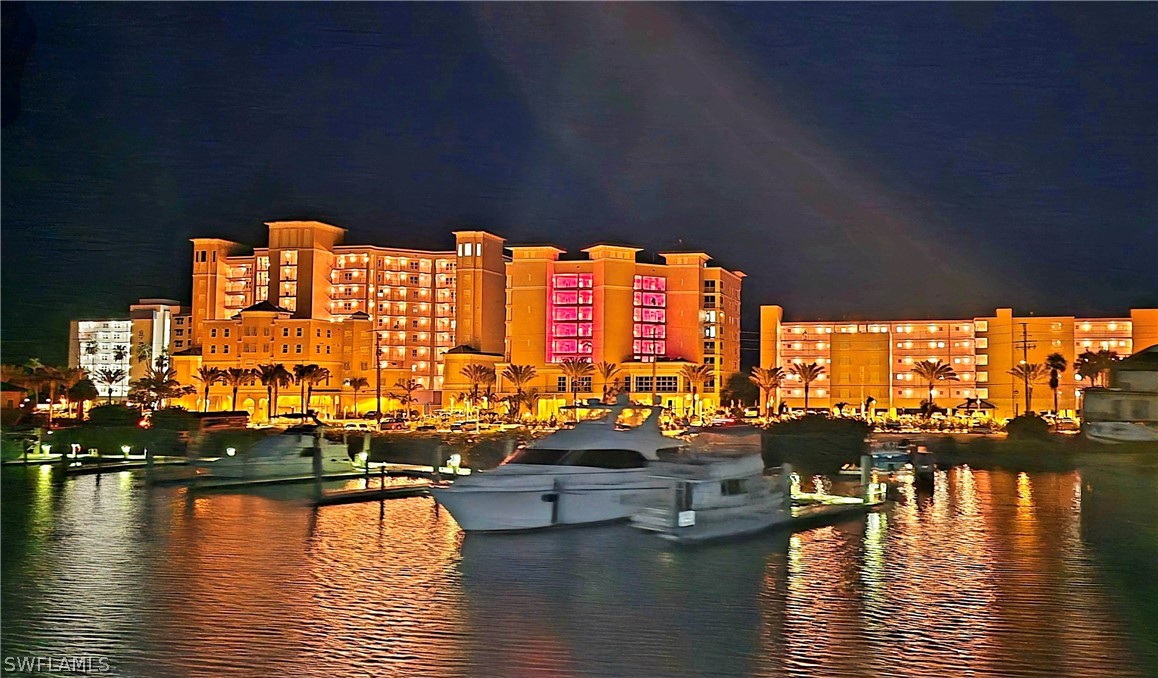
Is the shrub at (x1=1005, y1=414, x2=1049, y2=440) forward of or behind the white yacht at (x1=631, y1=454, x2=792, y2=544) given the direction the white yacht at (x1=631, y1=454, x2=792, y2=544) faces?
forward

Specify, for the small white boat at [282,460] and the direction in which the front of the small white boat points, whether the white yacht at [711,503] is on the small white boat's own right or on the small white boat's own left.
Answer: on the small white boat's own left

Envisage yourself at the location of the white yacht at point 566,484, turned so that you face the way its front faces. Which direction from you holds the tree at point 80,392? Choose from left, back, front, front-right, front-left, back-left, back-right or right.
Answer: right

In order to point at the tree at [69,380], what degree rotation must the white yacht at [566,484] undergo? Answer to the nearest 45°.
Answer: approximately 90° to its right

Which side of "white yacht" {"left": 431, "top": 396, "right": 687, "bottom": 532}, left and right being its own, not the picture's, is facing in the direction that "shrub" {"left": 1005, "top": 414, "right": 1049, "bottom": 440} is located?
back

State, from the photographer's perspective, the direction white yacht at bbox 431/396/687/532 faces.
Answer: facing the viewer and to the left of the viewer

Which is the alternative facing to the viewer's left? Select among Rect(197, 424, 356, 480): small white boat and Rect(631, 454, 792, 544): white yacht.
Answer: the small white boat

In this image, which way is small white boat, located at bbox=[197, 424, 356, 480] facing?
to the viewer's left

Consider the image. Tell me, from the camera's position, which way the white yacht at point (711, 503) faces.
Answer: facing away from the viewer and to the right of the viewer

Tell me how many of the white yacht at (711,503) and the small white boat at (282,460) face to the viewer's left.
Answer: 1
